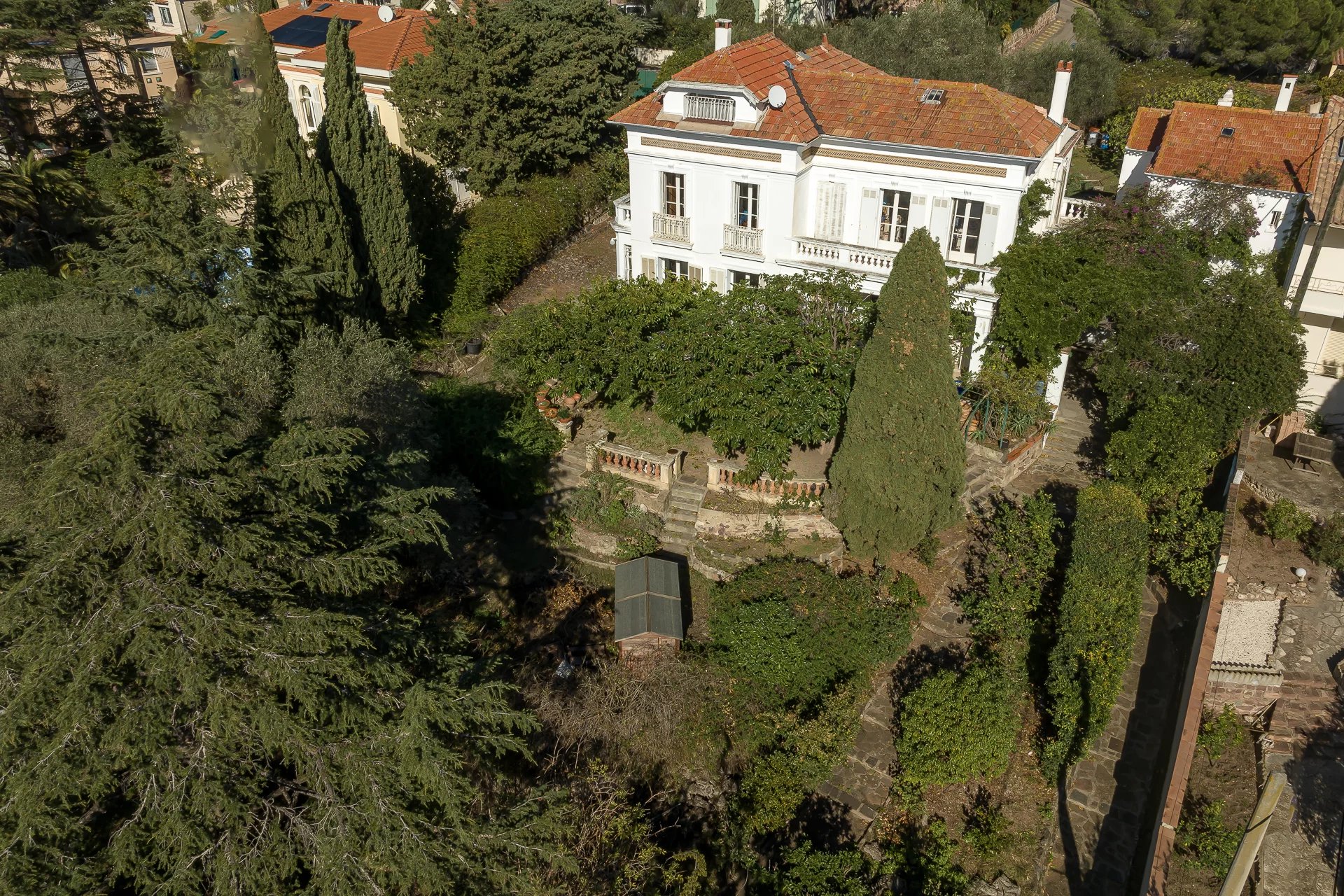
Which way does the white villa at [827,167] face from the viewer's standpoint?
toward the camera

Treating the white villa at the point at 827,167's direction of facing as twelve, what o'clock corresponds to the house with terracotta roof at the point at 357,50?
The house with terracotta roof is roughly at 4 o'clock from the white villa.

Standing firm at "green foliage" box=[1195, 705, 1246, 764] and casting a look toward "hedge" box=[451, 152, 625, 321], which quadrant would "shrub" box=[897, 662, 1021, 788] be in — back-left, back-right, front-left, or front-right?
front-left

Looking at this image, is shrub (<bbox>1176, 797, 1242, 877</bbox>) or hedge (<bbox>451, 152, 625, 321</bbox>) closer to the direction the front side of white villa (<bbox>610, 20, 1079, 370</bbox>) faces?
the shrub

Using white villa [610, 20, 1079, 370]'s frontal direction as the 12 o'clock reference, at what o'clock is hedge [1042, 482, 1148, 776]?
The hedge is roughly at 11 o'clock from the white villa.

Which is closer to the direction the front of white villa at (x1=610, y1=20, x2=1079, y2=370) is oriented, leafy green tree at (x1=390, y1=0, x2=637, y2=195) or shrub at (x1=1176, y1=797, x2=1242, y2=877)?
the shrub

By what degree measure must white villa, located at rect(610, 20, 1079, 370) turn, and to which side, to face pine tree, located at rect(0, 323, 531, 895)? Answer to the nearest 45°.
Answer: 0° — it already faces it

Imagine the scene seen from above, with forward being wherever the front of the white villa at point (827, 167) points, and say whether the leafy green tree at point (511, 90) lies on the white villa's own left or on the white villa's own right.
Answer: on the white villa's own right

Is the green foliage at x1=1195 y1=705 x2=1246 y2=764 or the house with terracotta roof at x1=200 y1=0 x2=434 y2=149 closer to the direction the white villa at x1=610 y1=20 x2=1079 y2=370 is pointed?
the green foliage

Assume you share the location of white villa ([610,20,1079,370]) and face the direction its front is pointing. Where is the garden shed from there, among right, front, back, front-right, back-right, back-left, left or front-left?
front

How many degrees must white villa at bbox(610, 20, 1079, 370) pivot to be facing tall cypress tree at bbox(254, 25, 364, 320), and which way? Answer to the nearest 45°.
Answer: approximately 90° to its right

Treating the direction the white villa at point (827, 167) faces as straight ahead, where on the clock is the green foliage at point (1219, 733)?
The green foliage is roughly at 11 o'clock from the white villa.

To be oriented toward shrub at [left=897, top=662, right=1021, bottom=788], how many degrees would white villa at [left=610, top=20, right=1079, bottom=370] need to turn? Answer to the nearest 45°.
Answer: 0° — it already faces it

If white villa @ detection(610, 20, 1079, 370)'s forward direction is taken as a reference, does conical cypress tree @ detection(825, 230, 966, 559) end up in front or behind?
in front

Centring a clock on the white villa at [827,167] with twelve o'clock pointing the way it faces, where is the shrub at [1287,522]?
The shrub is roughly at 10 o'clock from the white villa.

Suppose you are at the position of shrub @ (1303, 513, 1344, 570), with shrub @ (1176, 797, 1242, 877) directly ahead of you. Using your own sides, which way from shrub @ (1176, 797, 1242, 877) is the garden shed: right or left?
right

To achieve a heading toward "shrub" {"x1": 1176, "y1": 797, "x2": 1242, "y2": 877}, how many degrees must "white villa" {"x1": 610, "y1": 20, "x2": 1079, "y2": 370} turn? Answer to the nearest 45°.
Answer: approximately 45° to its left

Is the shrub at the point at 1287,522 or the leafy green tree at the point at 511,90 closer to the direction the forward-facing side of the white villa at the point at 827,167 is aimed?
the shrub

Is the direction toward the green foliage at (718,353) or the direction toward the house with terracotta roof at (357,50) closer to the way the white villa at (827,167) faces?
the green foliage

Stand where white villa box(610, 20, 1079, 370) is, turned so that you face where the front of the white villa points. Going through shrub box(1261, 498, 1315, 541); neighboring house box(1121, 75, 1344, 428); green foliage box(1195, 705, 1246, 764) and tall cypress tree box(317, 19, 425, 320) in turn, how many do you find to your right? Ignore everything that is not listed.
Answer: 1

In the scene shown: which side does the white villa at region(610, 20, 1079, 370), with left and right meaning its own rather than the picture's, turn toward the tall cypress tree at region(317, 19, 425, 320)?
right
